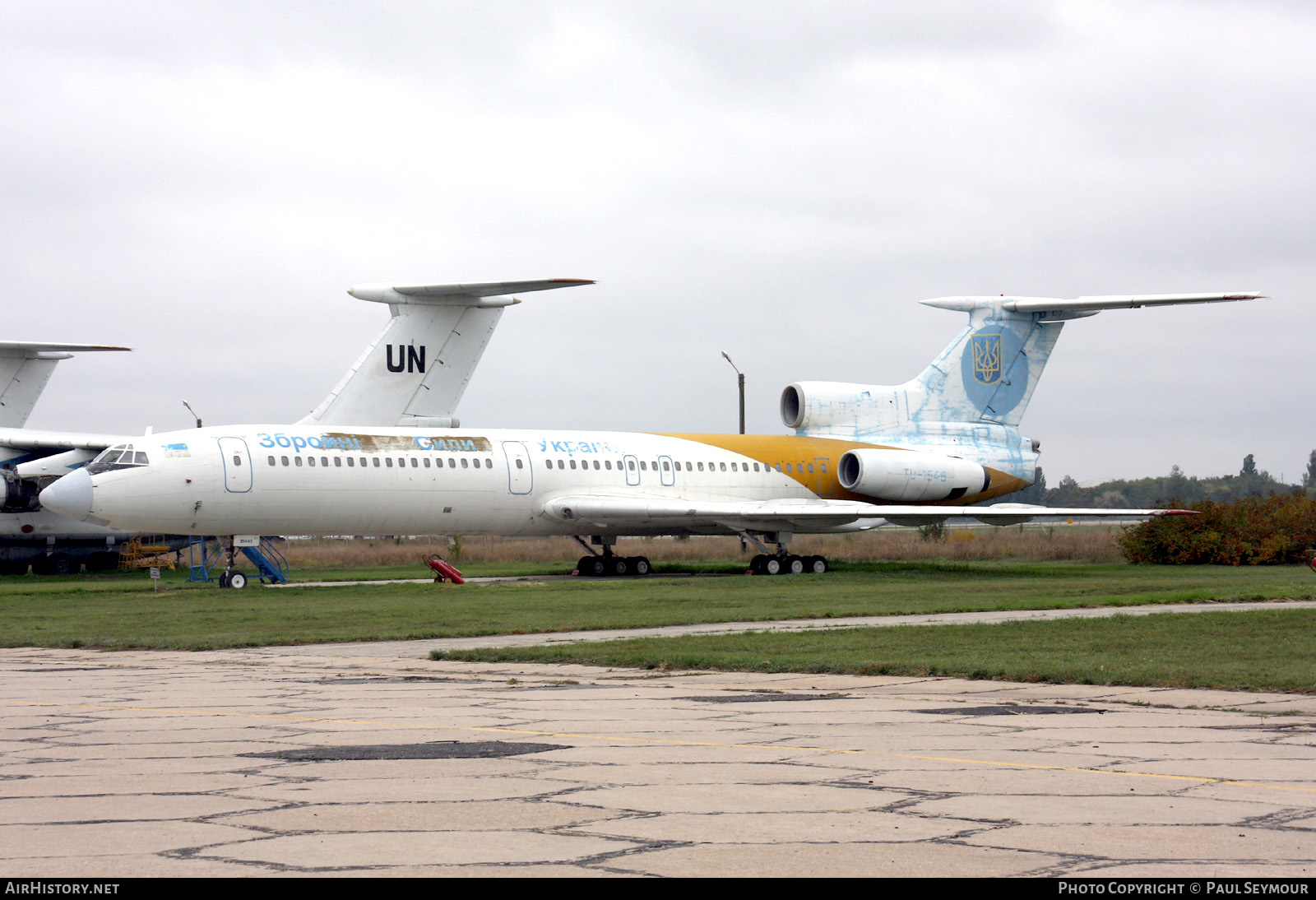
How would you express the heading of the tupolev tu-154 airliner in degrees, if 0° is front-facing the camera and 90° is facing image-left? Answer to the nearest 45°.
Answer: approximately 45°

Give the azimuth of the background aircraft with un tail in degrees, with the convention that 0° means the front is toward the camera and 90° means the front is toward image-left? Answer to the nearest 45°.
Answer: approximately 90°
